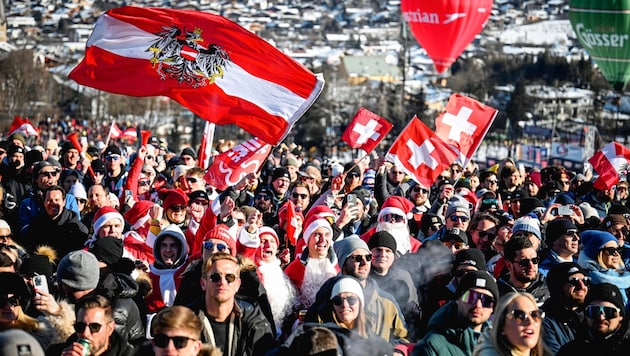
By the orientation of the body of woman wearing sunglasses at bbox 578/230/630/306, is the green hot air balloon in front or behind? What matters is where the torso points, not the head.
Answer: behind

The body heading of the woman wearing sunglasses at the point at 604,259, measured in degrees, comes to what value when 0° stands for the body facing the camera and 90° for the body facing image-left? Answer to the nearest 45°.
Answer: approximately 315°

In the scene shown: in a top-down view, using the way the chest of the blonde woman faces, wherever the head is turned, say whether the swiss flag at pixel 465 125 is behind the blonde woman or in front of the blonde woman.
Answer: behind

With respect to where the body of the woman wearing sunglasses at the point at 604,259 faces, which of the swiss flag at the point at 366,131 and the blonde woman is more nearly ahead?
the blonde woman

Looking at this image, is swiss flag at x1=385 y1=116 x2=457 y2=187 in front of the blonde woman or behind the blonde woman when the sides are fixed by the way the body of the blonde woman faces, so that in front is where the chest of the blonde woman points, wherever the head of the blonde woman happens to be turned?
behind

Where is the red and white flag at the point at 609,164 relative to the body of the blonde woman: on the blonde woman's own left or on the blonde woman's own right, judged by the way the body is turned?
on the blonde woman's own left

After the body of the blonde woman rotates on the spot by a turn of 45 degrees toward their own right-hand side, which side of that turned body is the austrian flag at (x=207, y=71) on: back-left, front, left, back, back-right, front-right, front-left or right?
back-right

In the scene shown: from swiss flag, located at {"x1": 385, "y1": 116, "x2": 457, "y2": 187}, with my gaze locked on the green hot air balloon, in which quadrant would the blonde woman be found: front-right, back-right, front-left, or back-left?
back-right

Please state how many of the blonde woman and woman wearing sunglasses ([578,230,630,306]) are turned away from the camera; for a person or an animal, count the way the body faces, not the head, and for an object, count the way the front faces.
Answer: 0

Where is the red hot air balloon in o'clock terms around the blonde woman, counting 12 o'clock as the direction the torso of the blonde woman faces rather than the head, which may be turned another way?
The red hot air balloon is roughly at 7 o'clock from the blonde woman.
